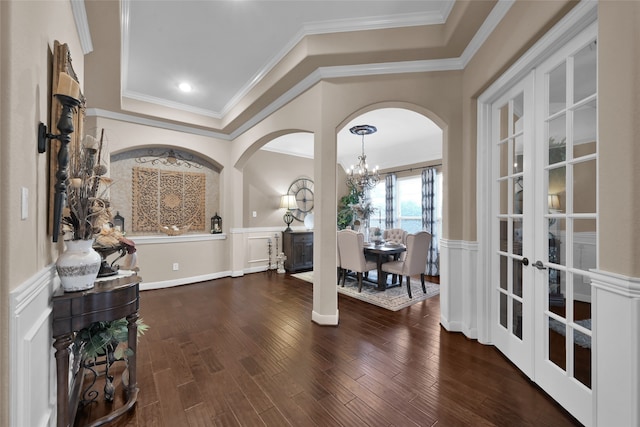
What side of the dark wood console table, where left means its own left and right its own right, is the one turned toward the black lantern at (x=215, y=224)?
left

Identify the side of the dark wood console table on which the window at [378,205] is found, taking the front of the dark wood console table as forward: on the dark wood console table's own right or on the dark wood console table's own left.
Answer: on the dark wood console table's own left

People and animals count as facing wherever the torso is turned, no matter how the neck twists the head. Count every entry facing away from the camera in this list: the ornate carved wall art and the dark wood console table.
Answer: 0

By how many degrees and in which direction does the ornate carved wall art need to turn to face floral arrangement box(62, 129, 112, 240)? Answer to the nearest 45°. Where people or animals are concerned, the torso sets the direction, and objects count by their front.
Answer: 0° — it already faces it

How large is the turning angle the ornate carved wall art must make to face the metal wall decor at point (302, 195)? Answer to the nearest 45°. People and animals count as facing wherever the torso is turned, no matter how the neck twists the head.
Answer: approximately 90° to its left

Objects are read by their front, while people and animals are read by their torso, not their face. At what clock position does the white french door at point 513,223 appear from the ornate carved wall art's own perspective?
The white french door is roughly at 11 o'clock from the ornate carved wall art.

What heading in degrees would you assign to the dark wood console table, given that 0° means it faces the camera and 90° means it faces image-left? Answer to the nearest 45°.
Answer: approximately 315°

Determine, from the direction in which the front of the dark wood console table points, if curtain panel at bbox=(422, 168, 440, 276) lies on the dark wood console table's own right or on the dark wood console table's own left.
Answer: on the dark wood console table's own left

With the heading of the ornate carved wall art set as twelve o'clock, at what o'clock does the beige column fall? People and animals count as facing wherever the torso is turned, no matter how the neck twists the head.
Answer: The beige column is roughly at 11 o'clock from the ornate carved wall art.

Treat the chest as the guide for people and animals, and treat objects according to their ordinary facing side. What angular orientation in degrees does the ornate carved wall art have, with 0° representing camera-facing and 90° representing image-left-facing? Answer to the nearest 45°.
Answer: approximately 0°

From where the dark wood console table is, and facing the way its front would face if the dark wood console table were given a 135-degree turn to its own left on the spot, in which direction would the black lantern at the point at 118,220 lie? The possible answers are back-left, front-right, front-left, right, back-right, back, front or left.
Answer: front

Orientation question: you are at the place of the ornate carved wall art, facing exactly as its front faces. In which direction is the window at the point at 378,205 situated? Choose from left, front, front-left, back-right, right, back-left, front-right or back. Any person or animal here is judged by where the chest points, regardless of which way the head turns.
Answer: left

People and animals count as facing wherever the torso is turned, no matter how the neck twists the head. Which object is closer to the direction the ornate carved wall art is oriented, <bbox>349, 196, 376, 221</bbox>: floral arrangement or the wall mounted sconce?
the wall mounted sconce
